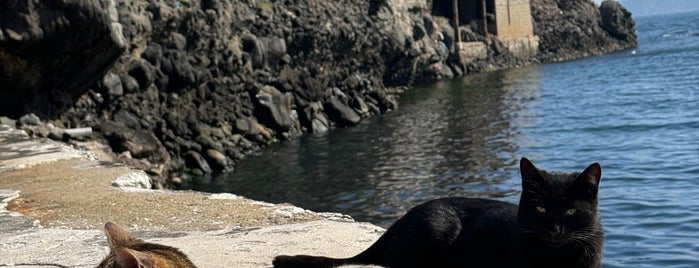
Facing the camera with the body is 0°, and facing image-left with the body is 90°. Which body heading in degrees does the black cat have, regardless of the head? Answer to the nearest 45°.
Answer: approximately 270°

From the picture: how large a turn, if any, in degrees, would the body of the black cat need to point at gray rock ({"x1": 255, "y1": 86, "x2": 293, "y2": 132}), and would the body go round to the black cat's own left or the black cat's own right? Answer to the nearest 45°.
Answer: approximately 90° to the black cat's own left

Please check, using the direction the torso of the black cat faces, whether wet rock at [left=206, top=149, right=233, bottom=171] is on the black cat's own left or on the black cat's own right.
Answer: on the black cat's own left

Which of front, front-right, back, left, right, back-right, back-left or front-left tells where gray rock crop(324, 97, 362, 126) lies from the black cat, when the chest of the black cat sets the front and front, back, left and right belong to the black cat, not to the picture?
left

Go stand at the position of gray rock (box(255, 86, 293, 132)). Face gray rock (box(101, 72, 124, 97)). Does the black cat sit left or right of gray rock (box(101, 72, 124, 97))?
left
